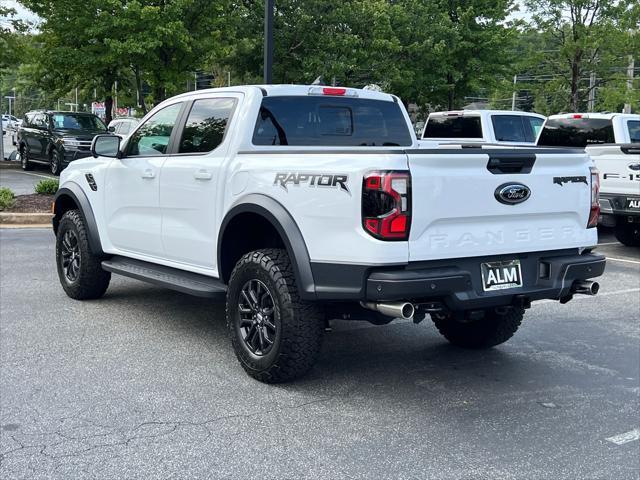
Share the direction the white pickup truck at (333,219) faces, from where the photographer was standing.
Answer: facing away from the viewer and to the left of the viewer

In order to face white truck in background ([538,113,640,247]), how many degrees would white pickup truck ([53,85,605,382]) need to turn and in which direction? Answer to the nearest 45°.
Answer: approximately 90° to its right

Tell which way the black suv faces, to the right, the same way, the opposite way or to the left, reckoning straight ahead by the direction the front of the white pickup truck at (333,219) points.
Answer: the opposite way

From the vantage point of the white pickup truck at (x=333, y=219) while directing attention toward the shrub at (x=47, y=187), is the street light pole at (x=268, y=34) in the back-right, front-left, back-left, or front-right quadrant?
front-right

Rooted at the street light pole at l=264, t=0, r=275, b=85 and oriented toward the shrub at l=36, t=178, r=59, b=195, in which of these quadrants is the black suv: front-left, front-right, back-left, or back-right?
front-right

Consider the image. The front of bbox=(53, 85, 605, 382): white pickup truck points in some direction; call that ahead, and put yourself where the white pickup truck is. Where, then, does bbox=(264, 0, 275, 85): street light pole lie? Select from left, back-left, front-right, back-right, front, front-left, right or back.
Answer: front-right

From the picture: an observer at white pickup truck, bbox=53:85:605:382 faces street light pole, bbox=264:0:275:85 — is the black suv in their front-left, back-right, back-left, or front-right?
front-left

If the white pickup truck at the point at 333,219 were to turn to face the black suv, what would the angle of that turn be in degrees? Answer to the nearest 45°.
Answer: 0° — it already faces it

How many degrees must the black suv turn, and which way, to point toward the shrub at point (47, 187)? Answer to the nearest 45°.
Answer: approximately 45° to its right

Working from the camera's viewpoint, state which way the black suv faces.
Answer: facing the viewer and to the right of the viewer
